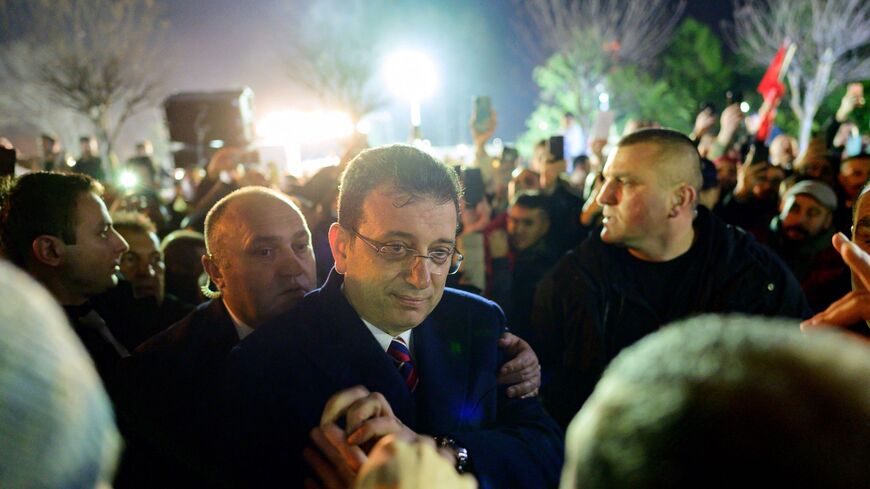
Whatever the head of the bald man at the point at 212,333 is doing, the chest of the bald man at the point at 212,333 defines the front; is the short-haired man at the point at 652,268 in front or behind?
in front

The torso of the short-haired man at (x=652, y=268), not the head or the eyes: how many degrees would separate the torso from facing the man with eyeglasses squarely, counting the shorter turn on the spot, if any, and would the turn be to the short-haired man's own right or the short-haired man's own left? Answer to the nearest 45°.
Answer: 0° — they already face them

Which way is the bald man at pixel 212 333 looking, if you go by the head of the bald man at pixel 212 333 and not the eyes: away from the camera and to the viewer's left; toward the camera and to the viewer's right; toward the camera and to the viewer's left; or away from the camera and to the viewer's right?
toward the camera and to the viewer's right

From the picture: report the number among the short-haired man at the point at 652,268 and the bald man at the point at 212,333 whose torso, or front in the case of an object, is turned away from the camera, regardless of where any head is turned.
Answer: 0

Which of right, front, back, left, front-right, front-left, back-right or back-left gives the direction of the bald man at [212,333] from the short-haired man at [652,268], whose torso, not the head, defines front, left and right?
front

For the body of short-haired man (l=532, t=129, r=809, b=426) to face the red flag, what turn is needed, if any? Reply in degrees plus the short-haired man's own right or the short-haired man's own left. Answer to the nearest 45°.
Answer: approximately 135° to the short-haired man's own right

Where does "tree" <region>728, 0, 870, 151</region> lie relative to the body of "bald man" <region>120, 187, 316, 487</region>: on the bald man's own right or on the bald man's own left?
on the bald man's own left

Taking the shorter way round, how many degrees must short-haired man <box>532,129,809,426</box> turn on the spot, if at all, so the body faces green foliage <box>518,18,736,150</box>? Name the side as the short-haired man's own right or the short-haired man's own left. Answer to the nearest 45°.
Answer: approximately 135° to the short-haired man's own right

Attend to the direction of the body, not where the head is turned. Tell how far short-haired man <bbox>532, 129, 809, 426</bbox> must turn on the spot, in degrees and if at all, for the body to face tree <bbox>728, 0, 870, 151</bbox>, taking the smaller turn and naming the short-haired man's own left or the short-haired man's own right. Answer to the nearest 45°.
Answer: approximately 135° to the short-haired man's own right

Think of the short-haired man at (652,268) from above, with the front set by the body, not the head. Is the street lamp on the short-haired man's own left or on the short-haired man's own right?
on the short-haired man's own right

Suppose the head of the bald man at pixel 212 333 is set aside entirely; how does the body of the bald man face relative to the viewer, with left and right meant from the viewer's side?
facing the viewer and to the right of the viewer
